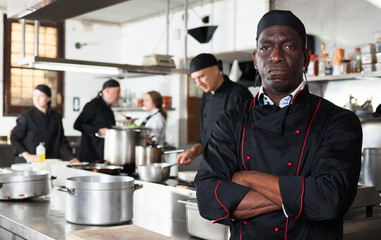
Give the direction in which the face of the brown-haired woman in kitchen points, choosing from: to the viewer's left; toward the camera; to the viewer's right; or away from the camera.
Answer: to the viewer's left

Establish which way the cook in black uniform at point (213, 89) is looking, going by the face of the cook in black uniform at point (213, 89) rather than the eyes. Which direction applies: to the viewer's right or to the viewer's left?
to the viewer's left

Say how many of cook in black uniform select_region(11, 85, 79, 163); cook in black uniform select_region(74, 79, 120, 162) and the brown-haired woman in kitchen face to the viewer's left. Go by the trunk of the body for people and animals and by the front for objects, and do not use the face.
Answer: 1
